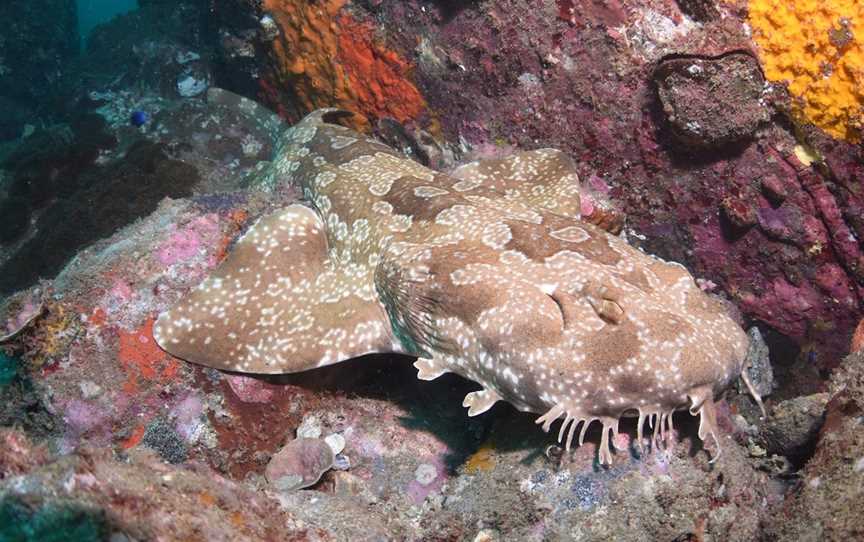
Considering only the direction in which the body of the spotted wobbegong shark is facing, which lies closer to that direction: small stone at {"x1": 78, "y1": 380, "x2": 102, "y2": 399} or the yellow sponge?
the yellow sponge

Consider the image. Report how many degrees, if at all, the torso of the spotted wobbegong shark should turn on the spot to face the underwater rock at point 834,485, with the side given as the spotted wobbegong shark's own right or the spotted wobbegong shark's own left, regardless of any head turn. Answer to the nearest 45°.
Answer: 0° — it already faces it

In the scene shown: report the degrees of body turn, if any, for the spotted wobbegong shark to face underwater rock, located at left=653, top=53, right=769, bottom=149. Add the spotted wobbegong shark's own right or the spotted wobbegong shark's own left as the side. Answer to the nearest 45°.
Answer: approximately 90° to the spotted wobbegong shark's own left

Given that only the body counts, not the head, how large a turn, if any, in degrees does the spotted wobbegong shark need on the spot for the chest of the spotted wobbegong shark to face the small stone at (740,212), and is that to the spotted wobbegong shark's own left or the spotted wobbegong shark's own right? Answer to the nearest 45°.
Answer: approximately 90° to the spotted wobbegong shark's own left

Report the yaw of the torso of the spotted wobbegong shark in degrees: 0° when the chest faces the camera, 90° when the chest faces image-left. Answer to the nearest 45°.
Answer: approximately 315°
